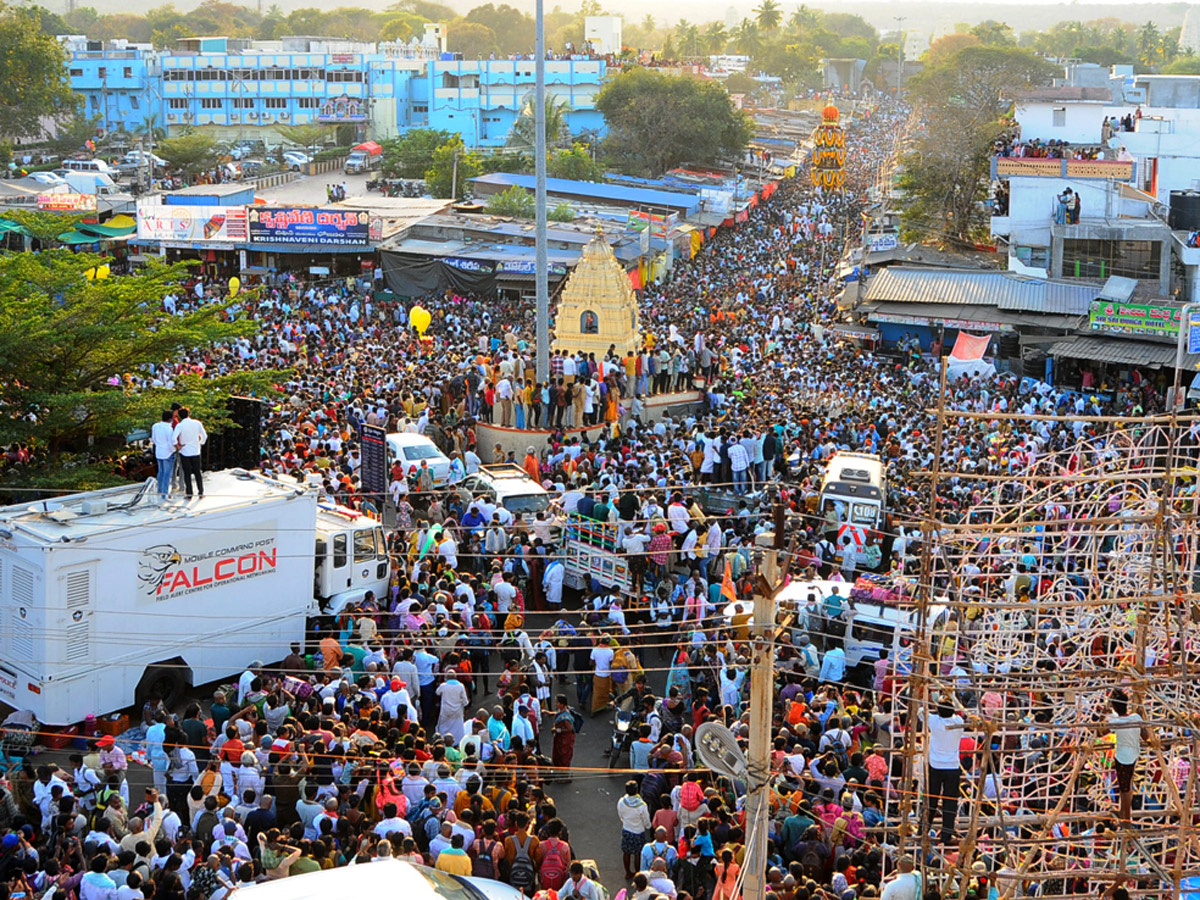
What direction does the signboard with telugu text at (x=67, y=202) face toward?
toward the camera

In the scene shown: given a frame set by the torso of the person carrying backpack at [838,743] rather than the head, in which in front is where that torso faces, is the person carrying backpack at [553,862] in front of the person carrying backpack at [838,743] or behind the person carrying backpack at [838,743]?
behind

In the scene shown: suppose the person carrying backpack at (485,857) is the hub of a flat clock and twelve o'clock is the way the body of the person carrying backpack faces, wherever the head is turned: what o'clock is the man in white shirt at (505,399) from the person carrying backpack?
The man in white shirt is roughly at 12 o'clock from the person carrying backpack.

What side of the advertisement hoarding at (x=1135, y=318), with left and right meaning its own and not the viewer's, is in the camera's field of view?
front

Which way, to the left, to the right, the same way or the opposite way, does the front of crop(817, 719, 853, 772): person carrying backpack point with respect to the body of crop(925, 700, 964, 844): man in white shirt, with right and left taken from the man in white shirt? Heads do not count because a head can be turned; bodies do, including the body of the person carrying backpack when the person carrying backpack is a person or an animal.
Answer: the same way

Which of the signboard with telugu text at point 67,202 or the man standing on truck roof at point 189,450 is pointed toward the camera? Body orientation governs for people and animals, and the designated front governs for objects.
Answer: the signboard with telugu text

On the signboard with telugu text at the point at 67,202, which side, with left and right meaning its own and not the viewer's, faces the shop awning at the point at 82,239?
front

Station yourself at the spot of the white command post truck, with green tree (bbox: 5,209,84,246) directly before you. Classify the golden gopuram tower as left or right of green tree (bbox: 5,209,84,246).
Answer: right

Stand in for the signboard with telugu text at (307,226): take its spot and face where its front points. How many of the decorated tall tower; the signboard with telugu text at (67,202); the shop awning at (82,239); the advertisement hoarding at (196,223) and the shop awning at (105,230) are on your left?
1

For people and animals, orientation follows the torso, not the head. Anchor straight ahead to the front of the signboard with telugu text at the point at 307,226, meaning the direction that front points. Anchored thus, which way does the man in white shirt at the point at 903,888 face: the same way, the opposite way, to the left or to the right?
the opposite way

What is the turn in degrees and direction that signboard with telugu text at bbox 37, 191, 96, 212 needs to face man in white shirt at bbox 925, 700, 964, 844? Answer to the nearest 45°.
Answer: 0° — it already faces them

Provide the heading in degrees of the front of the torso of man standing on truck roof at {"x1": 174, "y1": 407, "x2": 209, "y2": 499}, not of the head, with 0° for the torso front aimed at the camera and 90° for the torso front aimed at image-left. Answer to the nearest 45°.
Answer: approximately 180°

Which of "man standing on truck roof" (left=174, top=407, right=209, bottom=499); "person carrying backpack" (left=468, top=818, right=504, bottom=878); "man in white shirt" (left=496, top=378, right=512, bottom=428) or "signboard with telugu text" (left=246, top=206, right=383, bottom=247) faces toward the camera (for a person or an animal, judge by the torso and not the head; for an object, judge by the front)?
the signboard with telugu text

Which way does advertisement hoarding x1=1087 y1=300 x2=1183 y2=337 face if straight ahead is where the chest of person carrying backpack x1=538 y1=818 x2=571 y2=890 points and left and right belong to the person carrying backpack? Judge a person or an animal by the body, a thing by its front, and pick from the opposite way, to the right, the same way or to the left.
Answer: the opposite way

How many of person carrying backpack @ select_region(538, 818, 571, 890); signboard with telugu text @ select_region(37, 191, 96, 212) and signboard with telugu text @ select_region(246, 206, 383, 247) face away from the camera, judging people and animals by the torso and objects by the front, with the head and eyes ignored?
1

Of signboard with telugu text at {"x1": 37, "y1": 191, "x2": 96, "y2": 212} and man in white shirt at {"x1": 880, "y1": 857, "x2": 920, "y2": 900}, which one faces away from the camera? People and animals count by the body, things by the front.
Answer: the man in white shirt

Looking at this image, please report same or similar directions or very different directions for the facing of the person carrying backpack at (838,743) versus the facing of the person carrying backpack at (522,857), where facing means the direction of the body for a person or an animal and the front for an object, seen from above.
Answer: same or similar directions

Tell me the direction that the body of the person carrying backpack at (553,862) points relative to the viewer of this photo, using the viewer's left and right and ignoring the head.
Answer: facing away from the viewer

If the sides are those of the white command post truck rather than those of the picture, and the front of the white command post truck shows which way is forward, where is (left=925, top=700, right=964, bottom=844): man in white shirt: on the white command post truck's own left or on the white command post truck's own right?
on the white command post truck's own right
